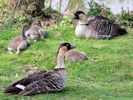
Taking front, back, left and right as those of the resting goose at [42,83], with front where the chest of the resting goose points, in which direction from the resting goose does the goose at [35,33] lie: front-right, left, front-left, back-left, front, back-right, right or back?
left

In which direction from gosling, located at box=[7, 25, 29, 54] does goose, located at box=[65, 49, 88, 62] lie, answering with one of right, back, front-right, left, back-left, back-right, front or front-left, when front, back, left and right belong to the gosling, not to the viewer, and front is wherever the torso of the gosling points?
right

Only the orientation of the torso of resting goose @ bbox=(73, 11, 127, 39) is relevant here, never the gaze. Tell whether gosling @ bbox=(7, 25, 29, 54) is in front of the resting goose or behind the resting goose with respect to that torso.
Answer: in front

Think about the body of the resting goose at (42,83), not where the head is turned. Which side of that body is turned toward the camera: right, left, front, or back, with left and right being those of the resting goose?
right

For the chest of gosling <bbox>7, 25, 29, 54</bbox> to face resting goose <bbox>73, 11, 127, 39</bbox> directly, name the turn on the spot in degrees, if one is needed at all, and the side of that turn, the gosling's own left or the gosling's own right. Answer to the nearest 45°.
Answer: approximately 45° to the gosling's own right

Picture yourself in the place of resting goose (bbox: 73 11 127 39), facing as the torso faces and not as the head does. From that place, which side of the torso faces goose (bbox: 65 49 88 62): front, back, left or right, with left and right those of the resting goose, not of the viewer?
left

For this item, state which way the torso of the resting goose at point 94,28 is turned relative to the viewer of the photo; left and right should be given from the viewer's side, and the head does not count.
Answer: facing to the left of the viewer

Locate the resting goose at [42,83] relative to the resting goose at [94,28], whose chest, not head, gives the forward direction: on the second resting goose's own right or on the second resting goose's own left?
on the second resting goose's own left
